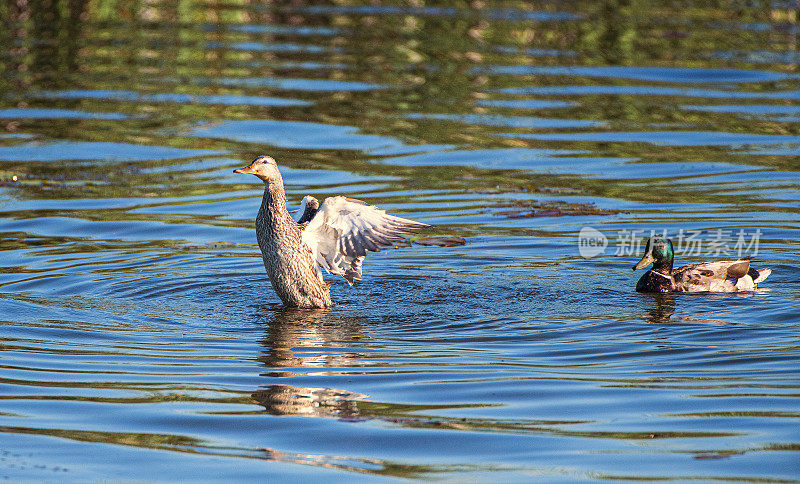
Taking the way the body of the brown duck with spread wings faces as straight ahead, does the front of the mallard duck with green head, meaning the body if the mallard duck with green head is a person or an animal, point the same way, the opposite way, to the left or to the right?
the same way

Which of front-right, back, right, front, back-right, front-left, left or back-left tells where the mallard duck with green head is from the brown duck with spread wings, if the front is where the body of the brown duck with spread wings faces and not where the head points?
back

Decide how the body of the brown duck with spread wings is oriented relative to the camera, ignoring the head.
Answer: to the viewer's left

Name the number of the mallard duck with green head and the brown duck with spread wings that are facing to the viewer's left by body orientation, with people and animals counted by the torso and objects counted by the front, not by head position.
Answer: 2

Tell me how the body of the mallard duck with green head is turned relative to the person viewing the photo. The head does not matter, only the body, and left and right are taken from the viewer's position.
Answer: facing to the left of the viewer

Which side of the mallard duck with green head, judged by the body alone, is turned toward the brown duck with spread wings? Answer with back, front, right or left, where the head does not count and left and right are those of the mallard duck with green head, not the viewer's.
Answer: front
